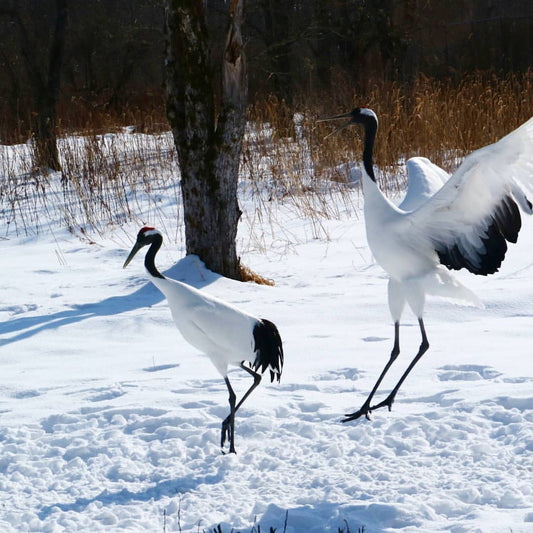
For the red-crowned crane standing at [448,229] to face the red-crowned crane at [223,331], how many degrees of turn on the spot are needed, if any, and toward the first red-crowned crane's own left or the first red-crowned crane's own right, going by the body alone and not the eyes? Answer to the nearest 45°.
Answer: approximately 45° to the first red-crowned crane's own left

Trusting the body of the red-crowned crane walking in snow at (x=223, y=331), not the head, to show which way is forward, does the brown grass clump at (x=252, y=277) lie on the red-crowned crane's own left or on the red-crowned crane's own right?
on the red-crowned crane's own right

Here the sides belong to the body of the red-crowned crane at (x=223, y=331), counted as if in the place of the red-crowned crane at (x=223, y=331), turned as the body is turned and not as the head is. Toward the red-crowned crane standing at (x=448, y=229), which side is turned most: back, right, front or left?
back

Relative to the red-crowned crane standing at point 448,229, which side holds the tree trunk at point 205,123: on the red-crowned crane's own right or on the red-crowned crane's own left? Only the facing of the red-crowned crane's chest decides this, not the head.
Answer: on the red-crowned crane's own right

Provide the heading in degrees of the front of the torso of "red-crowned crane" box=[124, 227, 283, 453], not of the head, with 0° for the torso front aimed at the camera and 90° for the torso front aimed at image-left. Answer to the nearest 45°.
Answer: approximately 90°

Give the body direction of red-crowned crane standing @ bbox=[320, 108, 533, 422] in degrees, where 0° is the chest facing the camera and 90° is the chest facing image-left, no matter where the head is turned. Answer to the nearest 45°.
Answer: approximately 90°

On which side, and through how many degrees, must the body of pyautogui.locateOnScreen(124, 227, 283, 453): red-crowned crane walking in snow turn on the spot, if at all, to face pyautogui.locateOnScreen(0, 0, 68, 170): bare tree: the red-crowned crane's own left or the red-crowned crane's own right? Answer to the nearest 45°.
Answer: approximately 90° to the red-crowned crane's own right

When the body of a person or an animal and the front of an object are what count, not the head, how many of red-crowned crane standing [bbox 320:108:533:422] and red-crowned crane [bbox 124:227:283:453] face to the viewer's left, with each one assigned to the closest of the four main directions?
2

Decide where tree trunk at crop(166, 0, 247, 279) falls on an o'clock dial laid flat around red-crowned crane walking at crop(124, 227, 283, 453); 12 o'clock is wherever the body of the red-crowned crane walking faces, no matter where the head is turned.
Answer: The tree trunk is roughly at 3 o'clock from the red-crowned crane walking.
